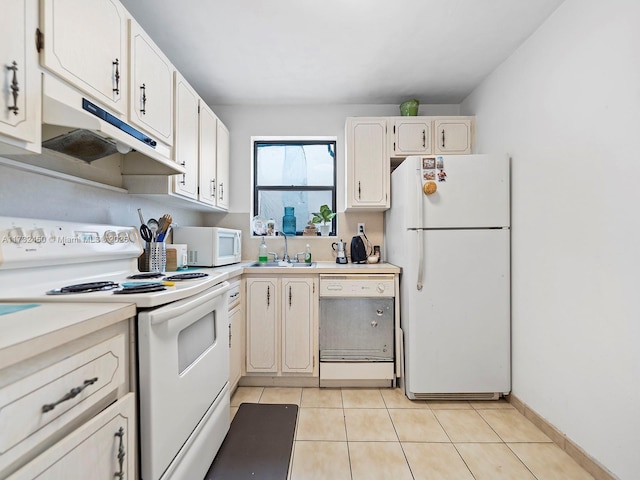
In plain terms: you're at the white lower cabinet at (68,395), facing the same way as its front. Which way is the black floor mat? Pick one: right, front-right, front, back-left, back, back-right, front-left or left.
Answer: left

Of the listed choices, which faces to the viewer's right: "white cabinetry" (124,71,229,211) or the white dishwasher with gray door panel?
the white cabinetry

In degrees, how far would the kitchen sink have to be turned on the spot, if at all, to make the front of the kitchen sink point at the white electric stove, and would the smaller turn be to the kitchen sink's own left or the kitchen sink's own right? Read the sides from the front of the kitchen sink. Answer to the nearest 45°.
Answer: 0° — it already faces it

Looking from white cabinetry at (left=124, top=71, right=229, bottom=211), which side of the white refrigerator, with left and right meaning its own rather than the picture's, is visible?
right

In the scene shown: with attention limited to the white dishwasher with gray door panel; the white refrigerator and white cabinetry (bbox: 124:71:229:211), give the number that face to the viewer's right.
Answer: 1

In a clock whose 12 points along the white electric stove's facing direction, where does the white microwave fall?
The white microwave is roughly at 8 o'clock from the white electric stove.

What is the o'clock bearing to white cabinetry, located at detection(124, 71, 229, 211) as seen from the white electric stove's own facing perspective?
The white cabinetry is roughly at 8 o'clock from the white electric stove.

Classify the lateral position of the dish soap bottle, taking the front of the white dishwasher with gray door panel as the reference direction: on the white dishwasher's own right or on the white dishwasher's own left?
on the white dishwasher's own right

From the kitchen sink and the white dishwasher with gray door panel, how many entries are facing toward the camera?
2

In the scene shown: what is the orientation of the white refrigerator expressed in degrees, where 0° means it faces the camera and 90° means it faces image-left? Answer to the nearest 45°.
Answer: approximately 0°

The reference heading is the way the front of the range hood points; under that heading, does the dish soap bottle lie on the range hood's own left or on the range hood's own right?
on the range hood's own left
